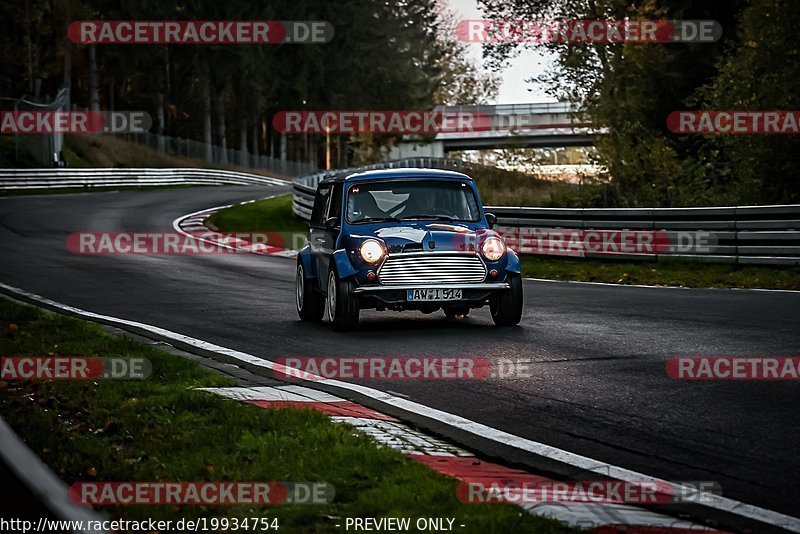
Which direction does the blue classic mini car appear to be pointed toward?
toward the camera

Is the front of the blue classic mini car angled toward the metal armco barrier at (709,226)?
no
